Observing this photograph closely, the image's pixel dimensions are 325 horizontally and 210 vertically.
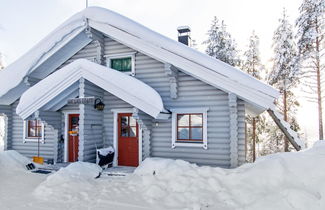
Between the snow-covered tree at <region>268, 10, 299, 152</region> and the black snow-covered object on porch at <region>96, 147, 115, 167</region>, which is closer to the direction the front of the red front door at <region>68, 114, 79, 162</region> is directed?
the black snow-covered object on porch

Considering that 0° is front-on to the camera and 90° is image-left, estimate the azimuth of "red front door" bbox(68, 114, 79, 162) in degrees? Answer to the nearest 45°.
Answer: approximately 0°

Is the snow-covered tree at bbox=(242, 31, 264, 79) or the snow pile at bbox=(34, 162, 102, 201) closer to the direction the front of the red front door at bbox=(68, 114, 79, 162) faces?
the snow pile

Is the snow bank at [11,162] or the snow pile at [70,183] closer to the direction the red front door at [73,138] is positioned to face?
the snow pile
